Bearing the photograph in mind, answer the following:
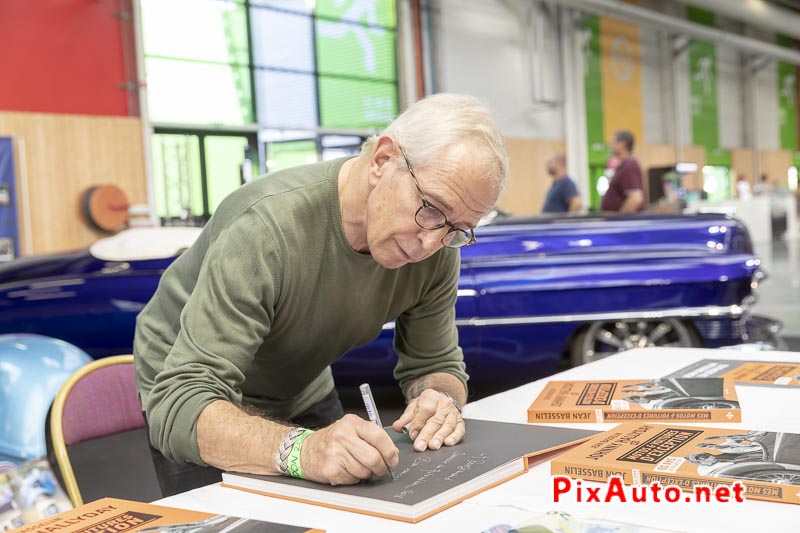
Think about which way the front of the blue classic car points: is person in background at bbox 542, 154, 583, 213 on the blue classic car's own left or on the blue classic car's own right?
on the blue classic car's own left

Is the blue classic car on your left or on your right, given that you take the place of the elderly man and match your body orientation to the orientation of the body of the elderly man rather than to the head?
on your left

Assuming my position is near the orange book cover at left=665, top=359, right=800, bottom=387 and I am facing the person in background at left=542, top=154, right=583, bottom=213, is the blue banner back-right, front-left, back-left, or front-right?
front-left

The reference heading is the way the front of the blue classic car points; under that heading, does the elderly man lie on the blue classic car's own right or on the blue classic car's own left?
on the blue classic car's own right

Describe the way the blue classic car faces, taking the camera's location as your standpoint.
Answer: facing to the right of the viewer

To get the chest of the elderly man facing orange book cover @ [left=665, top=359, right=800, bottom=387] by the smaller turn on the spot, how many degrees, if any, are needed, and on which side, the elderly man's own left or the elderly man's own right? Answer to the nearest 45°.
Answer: approximately 45° to the elderly man's own left

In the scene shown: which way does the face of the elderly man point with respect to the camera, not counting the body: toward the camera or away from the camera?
toward the camera

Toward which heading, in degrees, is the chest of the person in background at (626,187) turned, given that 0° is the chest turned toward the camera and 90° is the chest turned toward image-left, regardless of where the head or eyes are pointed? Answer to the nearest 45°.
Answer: approximately 90°

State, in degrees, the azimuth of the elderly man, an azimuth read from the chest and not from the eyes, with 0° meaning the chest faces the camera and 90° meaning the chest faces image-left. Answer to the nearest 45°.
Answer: approximately 315°

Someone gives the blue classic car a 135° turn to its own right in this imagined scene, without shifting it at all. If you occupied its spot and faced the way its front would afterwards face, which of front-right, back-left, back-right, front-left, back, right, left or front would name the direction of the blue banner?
right

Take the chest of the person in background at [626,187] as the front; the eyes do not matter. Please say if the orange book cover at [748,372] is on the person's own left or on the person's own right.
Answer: on the person's own left
